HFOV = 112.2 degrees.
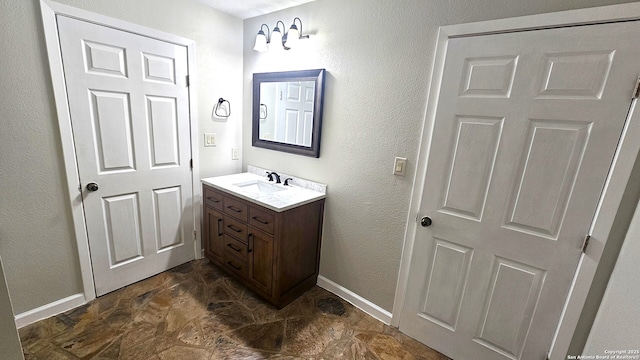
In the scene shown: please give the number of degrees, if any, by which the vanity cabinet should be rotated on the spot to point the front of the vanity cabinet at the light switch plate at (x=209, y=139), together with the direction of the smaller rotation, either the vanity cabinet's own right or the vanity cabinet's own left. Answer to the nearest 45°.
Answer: approximately 90° to the vanity cabinet's own right

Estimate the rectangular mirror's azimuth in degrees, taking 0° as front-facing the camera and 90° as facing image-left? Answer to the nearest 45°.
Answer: approximately 45°

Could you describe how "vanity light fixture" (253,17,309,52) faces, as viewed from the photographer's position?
facing the viewer and to the left of the viewer

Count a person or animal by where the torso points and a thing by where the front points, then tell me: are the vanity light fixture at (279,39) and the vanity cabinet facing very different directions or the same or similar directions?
same or similar directions

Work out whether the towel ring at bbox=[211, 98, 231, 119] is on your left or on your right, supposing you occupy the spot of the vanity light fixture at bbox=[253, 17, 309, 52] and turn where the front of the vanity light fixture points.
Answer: on your right

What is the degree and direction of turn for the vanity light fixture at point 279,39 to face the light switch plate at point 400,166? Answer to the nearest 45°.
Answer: approximately 90° to its left

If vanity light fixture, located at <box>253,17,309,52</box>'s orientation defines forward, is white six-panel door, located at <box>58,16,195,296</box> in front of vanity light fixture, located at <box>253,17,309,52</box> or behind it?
in front

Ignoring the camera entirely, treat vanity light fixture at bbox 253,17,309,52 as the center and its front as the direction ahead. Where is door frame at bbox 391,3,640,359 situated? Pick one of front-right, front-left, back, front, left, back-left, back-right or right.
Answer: left

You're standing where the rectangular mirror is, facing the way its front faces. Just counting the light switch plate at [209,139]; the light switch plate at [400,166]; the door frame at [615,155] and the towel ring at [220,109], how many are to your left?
2

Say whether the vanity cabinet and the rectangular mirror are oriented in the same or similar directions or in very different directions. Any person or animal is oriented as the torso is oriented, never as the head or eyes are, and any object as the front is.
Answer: same or similar directions

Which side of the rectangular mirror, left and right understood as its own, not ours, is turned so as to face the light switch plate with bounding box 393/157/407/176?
left

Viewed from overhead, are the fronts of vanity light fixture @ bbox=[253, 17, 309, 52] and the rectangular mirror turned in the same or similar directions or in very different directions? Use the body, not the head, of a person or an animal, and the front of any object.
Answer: same or similar directions
